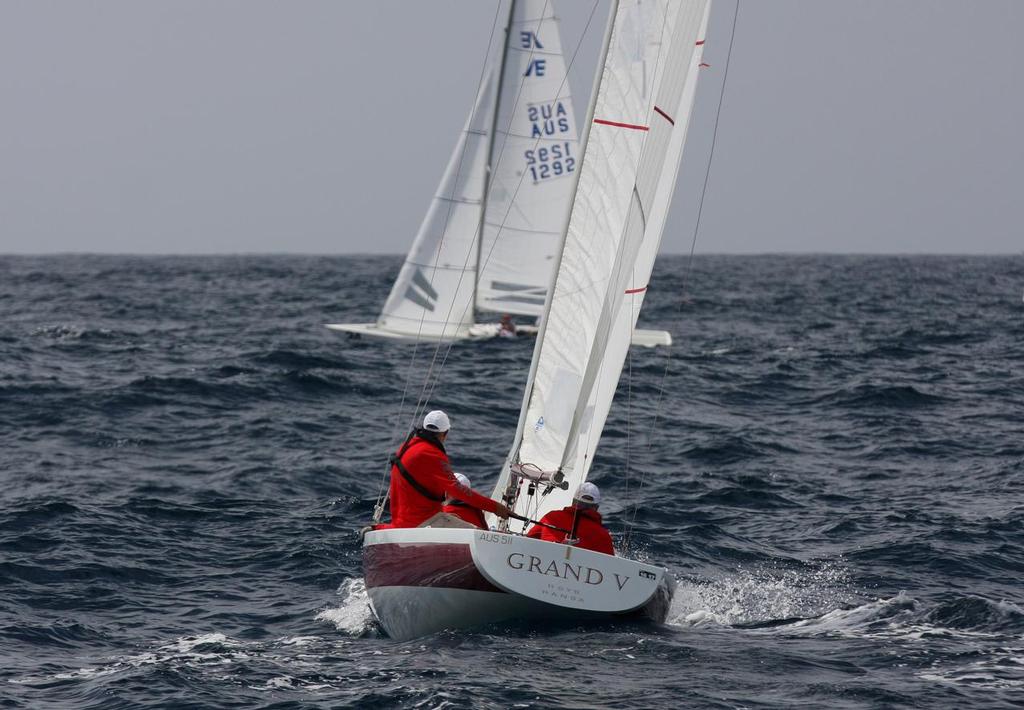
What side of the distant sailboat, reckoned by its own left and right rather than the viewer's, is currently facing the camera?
left

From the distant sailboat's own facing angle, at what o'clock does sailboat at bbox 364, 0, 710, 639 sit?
The sailboat is roughly at 9 o'clock from the distant sailboat.

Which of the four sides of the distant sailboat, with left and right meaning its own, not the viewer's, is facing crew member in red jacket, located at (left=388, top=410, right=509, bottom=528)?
left

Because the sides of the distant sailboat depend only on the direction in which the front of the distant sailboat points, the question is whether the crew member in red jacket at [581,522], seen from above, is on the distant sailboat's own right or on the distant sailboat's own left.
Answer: on the distant sailboat's own left

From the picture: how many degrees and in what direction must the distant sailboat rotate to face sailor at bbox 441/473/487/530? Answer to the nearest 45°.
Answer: approximately 90° to its left
